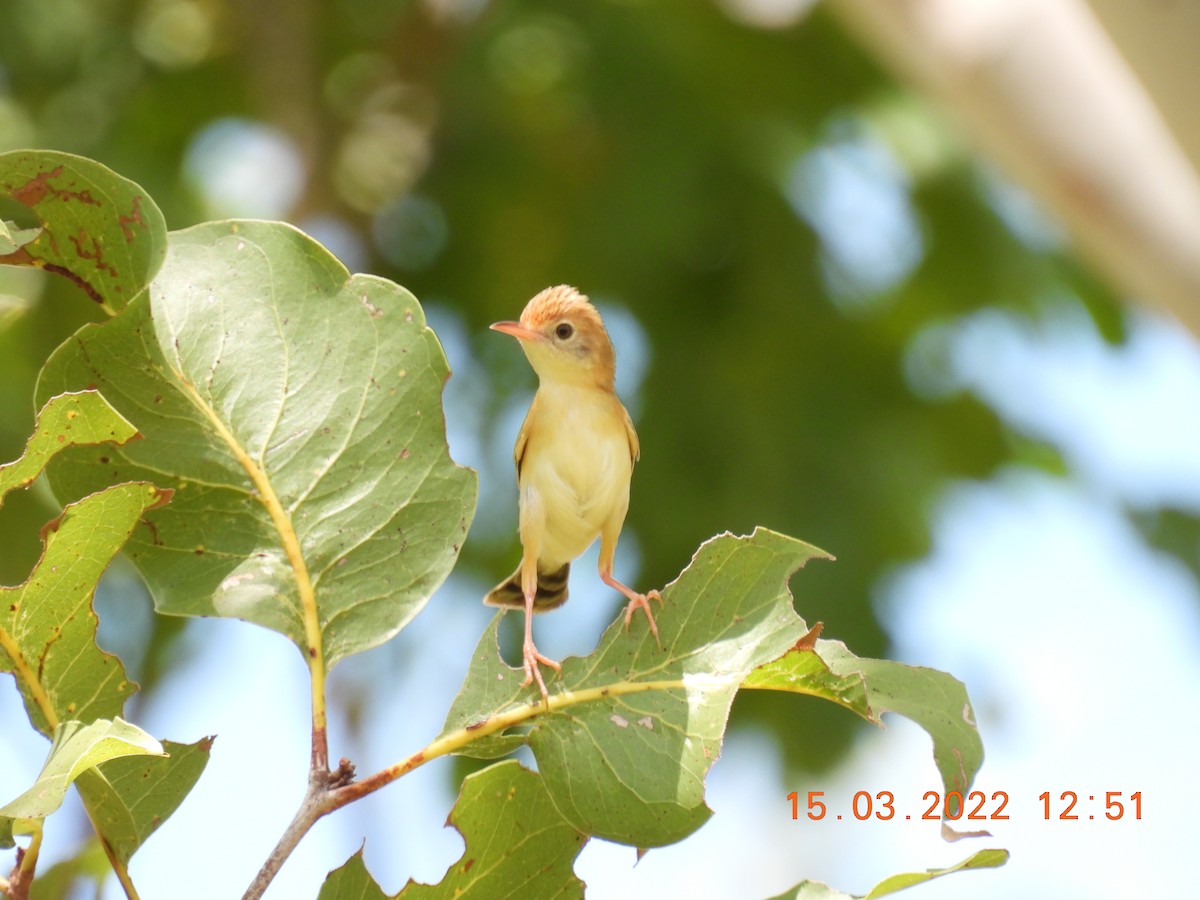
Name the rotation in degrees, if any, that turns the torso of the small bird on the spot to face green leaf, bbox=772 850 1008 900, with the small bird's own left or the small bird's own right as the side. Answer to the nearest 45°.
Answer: approximately 45° to the small bird's own left

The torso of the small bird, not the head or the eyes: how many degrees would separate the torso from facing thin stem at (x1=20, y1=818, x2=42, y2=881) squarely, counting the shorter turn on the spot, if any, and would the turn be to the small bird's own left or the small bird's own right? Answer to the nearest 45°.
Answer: approximately 45° to the small bird's own right

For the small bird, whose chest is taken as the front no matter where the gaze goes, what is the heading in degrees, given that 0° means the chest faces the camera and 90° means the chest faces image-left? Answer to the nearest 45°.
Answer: approximately 0°

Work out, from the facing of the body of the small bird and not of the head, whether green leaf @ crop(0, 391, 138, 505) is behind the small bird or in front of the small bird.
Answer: in front

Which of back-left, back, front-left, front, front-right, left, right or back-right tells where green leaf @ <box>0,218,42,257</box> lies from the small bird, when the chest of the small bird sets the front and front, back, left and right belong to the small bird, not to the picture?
front-right

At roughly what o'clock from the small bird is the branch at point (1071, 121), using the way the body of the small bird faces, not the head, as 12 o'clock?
The branch is roughly at 7 o'clock from the small bird.
